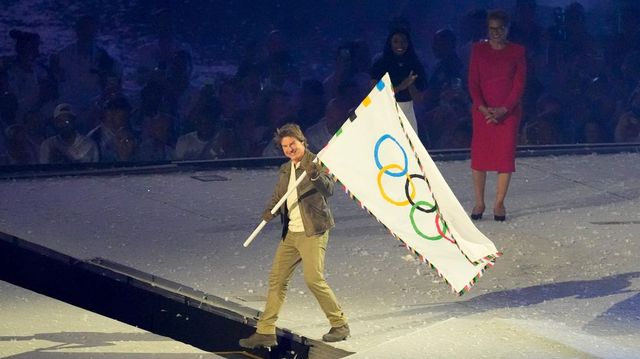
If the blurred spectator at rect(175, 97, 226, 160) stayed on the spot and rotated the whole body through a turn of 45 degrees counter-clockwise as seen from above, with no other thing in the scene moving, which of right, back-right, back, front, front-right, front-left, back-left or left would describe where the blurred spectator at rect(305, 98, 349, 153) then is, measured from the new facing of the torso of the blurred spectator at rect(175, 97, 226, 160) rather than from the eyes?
front-left

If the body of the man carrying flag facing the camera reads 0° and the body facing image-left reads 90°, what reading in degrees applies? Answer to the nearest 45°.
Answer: approximately 45°

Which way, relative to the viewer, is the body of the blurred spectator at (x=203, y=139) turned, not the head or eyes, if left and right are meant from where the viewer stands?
facing the viewer

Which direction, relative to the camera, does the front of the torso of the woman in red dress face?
toward the camera

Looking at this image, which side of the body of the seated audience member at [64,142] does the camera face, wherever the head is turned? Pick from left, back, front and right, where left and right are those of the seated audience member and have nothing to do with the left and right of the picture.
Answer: front

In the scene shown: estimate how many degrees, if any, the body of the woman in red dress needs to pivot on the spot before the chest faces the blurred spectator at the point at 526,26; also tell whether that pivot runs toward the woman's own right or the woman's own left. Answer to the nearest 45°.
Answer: approximately 180°
